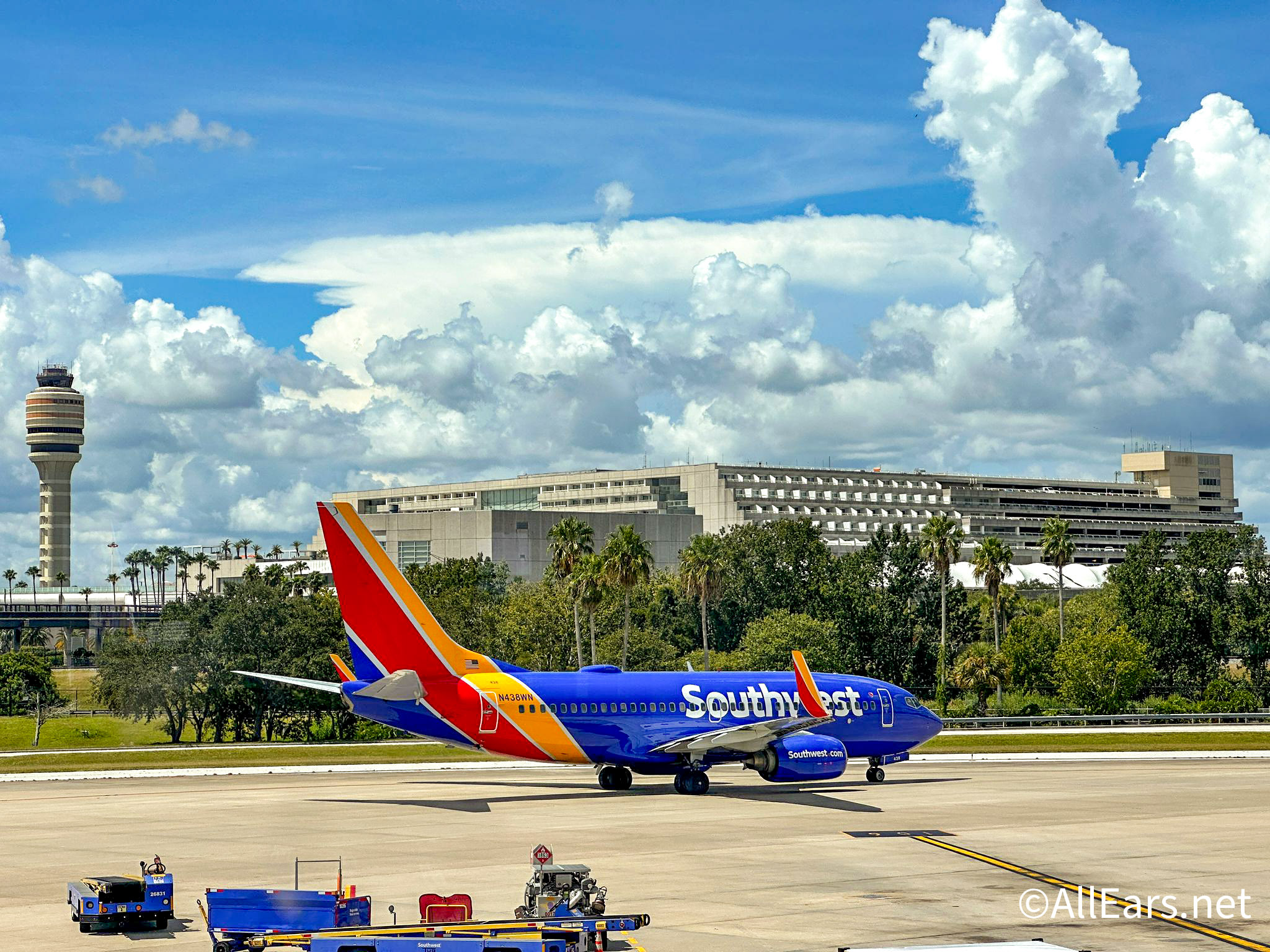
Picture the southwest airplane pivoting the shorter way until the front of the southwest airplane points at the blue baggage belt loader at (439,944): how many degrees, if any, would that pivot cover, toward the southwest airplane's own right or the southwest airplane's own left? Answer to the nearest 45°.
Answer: approximately 135° to the southwest airplane's own right

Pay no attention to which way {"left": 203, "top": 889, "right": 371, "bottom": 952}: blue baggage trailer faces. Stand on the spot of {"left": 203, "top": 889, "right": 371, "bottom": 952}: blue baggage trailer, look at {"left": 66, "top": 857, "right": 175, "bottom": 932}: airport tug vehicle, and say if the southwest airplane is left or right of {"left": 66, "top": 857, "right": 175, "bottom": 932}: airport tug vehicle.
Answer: right

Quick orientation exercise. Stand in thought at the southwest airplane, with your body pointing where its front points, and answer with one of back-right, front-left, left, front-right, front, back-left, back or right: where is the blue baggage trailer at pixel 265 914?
back-right

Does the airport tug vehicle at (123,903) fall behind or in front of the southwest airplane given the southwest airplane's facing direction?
behind

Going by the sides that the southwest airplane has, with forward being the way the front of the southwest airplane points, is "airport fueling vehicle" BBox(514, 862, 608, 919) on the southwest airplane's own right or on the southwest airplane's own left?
on the southwest airplane's own right

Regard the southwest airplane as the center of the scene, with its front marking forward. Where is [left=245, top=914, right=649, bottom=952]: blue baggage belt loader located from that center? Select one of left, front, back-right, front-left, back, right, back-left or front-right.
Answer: back-right

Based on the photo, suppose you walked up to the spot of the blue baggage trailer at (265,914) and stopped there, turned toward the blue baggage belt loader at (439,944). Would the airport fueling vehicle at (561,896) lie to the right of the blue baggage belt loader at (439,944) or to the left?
left

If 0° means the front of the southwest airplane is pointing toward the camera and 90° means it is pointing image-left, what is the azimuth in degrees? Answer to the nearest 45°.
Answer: approximately 225°
